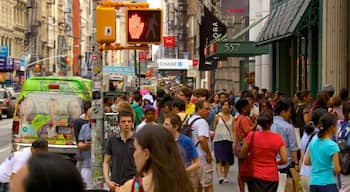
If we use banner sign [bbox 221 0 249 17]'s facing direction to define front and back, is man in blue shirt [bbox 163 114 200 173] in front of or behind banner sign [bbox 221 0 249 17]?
in front

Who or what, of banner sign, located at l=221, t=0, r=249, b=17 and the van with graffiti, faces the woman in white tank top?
the banner sign

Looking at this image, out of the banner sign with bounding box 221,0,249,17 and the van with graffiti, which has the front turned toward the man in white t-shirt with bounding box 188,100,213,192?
the banner sign

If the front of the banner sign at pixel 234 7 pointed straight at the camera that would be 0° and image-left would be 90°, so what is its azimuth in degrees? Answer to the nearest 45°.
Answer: approximately 0°

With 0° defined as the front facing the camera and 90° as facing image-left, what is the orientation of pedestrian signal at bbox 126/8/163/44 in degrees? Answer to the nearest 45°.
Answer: approximately 0°

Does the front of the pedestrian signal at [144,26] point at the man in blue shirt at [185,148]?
no
